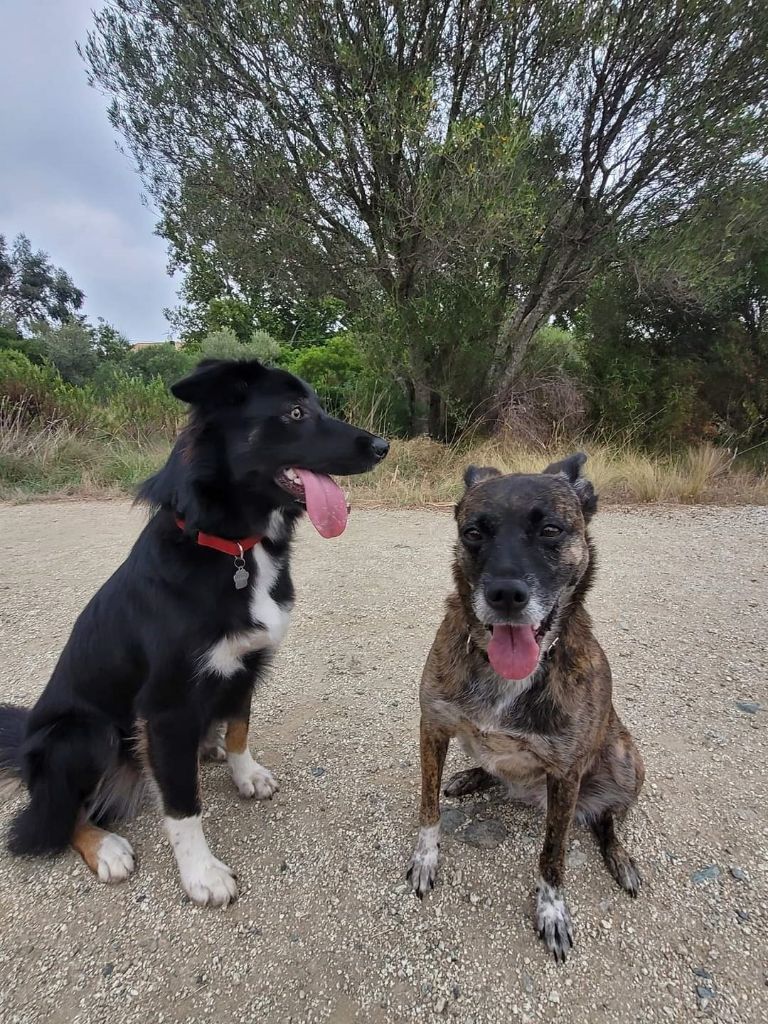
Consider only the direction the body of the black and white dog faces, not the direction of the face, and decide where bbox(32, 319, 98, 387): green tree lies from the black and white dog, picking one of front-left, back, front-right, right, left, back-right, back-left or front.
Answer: back-left

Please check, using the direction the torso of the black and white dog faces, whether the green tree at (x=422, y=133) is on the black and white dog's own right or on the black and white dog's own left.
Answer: on the black and white dog's own left

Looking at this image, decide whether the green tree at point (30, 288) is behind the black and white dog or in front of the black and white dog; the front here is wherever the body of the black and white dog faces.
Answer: behind

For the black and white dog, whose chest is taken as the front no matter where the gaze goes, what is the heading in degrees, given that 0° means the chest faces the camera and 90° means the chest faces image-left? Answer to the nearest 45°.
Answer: approximately 315°

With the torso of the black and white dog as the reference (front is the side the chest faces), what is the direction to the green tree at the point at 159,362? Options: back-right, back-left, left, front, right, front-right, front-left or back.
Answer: back-left

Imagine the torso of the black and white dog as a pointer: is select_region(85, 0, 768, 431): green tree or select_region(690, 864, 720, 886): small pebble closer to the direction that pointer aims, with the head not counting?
the small pebble

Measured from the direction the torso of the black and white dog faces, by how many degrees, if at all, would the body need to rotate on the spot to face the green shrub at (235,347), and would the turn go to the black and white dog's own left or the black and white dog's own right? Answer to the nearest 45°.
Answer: approximately 135° to the black and white dog's own left

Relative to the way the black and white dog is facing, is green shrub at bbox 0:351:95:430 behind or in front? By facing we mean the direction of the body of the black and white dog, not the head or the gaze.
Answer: behind

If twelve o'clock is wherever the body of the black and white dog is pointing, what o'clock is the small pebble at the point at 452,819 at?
The small pebble is roughly at 11 o'clock from the black and white dog.

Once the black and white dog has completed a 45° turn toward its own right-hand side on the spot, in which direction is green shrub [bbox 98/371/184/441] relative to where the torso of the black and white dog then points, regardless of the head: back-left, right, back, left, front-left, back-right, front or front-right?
back
